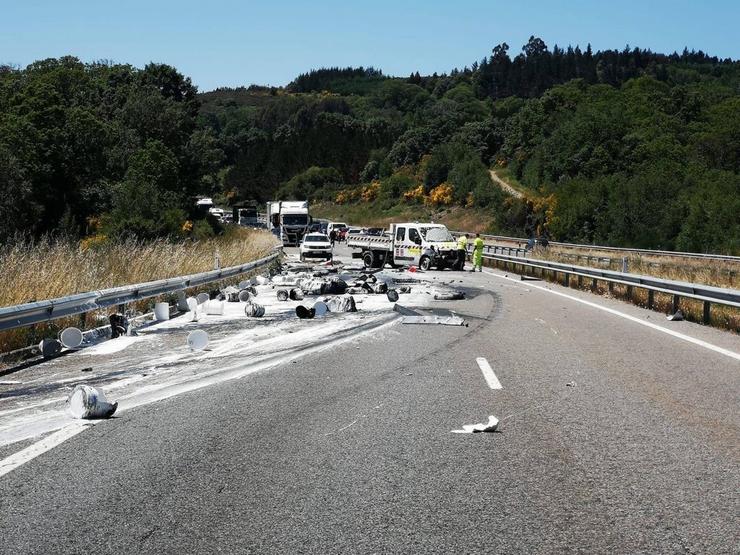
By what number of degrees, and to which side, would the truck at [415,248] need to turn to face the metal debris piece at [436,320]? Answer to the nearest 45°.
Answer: approximately 45° to its right

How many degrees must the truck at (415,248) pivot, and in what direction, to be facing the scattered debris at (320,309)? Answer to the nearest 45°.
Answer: approximately 45° to its right

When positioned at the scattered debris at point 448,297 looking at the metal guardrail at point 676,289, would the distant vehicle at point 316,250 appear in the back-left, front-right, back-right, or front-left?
back-left

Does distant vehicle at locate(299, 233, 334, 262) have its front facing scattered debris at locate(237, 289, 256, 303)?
yes

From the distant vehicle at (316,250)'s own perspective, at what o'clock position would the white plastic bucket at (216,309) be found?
The white plastic bucket is roughly at 12 o'clock from the distant vehicle.

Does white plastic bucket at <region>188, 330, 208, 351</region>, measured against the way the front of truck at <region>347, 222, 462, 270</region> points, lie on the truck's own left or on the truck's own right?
on the truck's own right

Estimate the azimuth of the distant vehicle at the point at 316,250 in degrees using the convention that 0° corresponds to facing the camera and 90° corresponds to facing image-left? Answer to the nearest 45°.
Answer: approximately 0°
